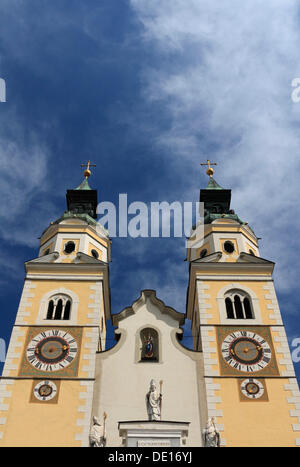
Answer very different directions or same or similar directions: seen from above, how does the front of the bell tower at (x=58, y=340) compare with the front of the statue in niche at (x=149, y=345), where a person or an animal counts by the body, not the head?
same or similar directions

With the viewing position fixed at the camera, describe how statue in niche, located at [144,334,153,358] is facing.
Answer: facing the viewer

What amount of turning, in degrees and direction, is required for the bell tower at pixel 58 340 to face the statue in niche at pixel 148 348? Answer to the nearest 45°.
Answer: approximately 90° to its left

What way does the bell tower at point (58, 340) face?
toward the camera

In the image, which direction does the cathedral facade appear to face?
toward the camera

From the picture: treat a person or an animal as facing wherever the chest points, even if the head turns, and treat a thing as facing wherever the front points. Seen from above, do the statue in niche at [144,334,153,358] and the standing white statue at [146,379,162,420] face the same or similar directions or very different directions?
same or similar directions
